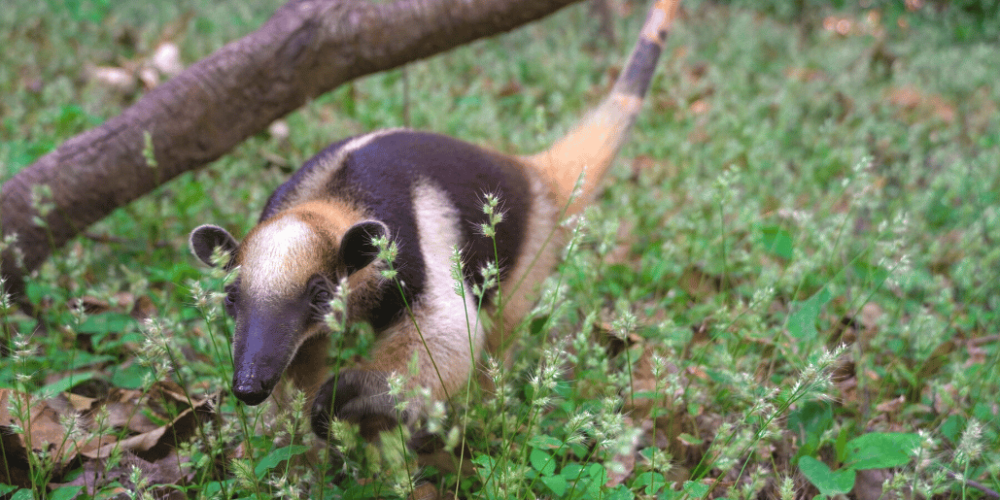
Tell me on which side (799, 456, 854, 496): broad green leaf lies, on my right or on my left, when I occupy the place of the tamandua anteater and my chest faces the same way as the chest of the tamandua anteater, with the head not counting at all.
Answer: on my left

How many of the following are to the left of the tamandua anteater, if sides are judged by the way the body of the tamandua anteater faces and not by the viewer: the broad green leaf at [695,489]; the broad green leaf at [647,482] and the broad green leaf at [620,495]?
3

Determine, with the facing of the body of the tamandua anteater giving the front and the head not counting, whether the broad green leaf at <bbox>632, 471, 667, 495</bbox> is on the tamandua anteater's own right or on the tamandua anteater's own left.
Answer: on the tamandua anteater's own left

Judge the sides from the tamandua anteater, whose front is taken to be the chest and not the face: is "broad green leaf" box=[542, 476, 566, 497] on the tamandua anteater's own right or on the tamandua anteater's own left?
on the tamandua anteater's own left

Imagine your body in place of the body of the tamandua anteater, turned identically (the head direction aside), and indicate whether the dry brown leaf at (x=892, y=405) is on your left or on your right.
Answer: on your left

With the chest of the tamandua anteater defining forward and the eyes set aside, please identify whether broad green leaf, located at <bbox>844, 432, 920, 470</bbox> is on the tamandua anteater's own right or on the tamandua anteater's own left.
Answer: on the tamandua anteater's own left

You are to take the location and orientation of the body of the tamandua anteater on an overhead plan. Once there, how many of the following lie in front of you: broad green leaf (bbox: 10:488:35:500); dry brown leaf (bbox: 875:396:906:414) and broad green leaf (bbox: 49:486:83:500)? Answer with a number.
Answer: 2

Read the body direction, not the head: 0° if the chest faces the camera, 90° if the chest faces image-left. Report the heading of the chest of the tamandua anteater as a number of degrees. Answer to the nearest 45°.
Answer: approximately 45°

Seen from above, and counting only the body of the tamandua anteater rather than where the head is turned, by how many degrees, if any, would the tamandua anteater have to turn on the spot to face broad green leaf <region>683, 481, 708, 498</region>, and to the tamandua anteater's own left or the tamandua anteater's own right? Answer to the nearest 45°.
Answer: approximately 90° to the tamandua anteater's own left

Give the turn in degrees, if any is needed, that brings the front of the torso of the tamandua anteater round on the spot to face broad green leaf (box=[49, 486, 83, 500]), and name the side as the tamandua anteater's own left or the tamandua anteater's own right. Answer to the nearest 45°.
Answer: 0° — it already faces it

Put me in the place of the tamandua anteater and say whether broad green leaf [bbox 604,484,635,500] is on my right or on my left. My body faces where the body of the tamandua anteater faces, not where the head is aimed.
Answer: on my left

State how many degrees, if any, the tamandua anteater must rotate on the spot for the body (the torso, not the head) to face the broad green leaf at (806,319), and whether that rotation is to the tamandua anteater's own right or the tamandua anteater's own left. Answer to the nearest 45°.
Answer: approximately 135° to the tamandua anteater's own left
